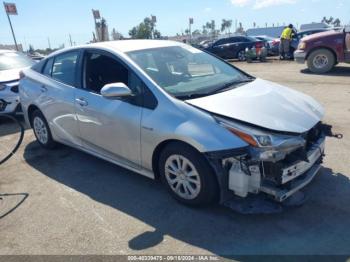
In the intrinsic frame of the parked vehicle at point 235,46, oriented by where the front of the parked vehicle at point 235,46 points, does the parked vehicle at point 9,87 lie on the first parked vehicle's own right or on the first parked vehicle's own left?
on the first parked vehicle's own left

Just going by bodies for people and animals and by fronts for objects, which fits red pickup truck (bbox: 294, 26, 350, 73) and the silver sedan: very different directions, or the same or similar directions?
very different directions

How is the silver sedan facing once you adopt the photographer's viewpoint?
facing the viewer and to the right of the viewer

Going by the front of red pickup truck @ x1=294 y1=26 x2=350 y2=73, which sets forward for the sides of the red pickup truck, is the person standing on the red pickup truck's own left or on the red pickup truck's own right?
on the red pickup truck's own right

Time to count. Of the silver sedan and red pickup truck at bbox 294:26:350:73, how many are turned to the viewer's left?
1

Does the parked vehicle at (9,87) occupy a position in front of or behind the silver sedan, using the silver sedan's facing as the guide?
behind

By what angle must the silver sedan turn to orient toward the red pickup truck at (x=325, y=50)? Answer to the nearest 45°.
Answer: approximately 90° to its left

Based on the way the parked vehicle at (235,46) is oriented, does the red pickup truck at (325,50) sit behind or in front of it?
behind

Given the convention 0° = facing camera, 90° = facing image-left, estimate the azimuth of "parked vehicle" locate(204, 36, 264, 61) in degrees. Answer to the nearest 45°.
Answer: approximately 135°

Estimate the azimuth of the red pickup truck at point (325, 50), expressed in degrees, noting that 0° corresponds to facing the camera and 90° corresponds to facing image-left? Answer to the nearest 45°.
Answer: approximately 90°
